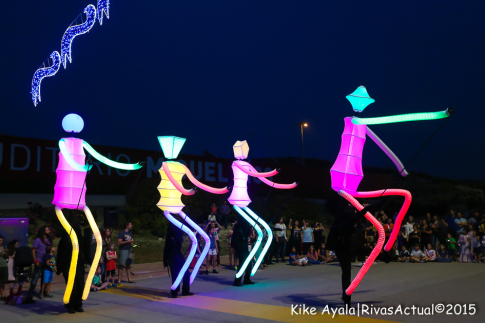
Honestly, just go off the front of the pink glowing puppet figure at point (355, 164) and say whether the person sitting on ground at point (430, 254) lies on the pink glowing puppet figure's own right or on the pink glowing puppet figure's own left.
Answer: on the pink glowing puppet figure's own left

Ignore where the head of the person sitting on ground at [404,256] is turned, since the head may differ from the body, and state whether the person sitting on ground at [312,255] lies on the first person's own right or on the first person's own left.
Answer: on the first person's own right

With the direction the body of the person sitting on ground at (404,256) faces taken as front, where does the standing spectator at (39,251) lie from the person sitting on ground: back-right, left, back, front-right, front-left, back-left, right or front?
front-right

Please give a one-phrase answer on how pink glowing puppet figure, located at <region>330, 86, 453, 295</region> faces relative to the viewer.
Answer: facing to the right of the viewer

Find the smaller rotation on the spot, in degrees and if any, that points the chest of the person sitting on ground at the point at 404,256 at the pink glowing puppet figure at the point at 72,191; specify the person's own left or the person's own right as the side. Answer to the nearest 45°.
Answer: approximately 45° to the person's own right

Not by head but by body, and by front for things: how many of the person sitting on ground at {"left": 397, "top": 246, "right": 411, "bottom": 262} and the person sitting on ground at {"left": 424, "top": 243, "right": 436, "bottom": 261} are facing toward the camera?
2

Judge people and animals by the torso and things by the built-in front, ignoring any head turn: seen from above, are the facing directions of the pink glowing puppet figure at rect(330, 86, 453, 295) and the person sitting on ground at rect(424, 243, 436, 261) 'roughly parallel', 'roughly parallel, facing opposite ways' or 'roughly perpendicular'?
roughly perpendicular

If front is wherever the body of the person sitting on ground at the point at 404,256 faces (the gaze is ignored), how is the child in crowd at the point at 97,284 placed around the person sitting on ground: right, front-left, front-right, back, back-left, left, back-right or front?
front-right

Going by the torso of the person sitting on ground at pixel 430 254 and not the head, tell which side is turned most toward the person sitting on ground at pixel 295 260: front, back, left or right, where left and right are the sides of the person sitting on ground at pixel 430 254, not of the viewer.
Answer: right

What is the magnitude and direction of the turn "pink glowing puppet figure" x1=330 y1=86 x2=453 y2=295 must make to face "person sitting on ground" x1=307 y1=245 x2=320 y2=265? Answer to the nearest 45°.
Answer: approximately 90° to its left
